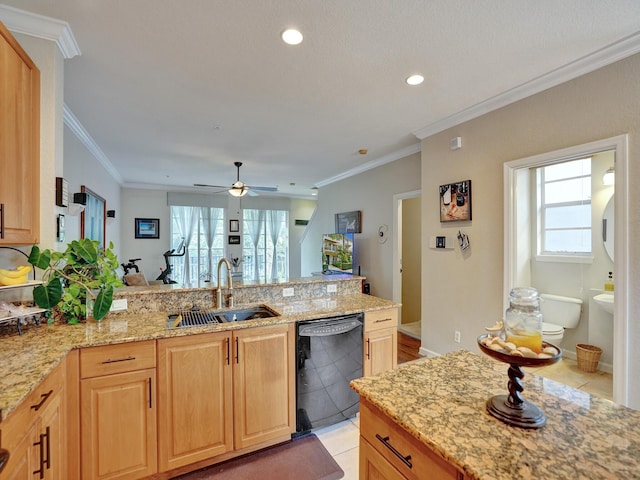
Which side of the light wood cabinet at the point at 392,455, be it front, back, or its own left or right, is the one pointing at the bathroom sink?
back

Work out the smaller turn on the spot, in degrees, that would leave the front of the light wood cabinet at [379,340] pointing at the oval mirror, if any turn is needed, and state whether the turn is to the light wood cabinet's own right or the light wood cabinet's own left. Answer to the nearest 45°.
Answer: approximately 90° to the light wood cabinet's own left

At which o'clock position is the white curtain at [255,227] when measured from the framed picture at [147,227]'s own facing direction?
The white curtain is roughly at 9 o'clock from the framed picture.

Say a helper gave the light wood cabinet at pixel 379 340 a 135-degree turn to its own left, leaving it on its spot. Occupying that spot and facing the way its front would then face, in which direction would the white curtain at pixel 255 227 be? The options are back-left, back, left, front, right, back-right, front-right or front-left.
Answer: front-left

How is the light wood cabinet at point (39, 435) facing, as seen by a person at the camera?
facing to the right of the viewer

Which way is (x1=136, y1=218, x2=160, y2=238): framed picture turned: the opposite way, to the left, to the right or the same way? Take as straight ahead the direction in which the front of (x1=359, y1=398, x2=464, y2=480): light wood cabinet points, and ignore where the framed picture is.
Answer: to the left

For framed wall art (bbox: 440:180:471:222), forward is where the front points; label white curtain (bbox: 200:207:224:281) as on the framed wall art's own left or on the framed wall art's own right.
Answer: on the framed wall art's own right

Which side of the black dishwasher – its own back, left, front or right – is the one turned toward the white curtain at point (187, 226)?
back

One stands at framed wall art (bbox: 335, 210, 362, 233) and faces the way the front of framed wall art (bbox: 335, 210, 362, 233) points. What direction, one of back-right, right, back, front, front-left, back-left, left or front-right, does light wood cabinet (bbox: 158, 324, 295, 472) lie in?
front-left

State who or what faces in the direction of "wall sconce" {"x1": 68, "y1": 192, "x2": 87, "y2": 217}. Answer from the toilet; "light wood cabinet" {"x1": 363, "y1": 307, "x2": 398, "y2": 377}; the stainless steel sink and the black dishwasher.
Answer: the toilet

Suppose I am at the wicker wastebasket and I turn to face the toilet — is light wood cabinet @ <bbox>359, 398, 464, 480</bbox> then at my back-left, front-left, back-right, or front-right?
back-left

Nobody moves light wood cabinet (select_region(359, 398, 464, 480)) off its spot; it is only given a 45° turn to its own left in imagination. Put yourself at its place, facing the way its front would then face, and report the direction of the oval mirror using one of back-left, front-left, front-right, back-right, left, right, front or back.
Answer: back-left

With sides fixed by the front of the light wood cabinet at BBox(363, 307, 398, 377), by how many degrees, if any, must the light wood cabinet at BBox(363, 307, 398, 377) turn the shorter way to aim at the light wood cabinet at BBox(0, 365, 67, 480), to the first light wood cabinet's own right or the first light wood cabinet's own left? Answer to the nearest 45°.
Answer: approximately 90° to the first light wood cabinet's own right
